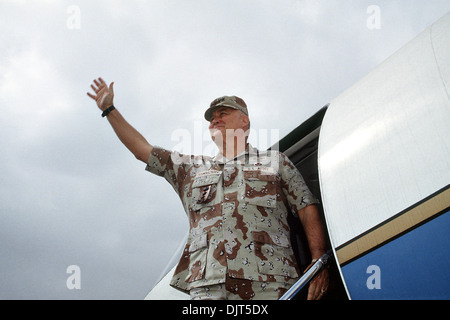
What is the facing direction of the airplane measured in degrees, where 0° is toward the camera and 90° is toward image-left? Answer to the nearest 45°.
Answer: approximately 135°

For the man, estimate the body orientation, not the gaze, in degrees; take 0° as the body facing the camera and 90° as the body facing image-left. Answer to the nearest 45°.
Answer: approximately 0°

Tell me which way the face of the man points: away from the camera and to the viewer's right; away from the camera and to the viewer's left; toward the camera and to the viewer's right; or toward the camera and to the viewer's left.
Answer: toward the camera and to the viewer's left
